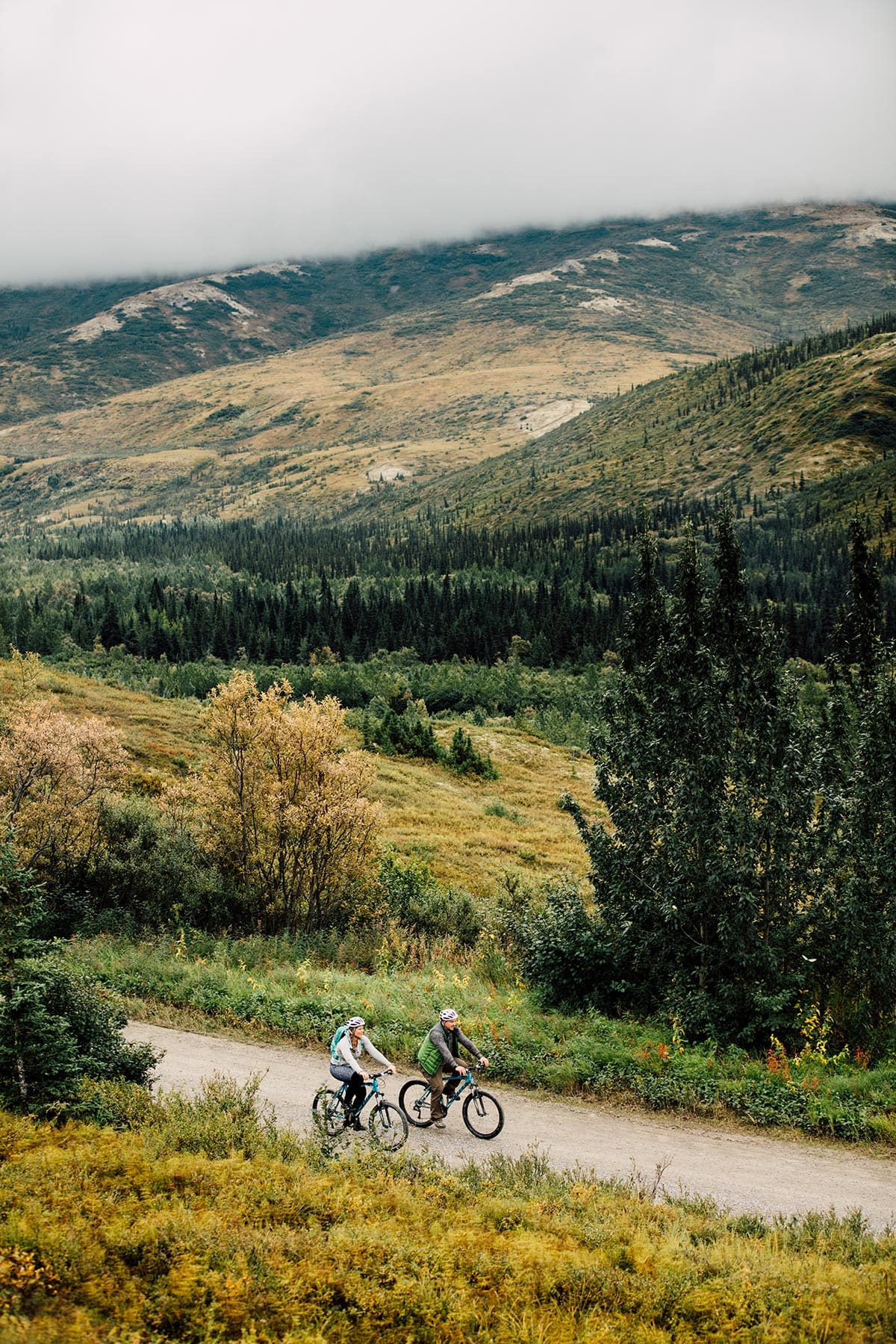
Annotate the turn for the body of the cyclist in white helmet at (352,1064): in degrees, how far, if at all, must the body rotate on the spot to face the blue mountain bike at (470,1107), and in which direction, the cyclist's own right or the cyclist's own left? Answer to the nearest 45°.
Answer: approximately 45° to the cyclist's own left

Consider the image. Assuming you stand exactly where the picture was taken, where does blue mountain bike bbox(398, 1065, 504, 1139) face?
facing the viewer and to the right of the viewer

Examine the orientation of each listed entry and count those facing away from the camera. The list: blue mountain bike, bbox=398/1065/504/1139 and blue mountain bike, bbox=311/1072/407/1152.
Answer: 0

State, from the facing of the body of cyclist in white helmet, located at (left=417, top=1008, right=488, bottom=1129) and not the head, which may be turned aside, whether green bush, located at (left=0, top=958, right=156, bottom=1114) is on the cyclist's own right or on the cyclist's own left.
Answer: on the cyclist's own right

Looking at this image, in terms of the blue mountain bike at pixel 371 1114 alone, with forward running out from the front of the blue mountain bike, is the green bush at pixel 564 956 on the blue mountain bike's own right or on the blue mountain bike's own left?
on the blue mountain bike's own left

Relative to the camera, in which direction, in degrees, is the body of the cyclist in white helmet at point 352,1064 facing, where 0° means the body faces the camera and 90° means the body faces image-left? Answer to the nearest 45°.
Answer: approximately 315°

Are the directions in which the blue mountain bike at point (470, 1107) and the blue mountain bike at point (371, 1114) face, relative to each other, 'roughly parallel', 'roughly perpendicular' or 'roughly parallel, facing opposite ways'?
roughly parallel

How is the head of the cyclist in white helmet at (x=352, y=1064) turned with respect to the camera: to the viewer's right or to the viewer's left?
to the viewer's right

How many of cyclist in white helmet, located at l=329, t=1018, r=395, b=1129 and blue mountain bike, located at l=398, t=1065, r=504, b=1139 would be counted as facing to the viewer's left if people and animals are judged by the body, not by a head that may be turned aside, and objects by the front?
0
